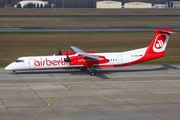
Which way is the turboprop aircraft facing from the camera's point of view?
to the viewer's left
